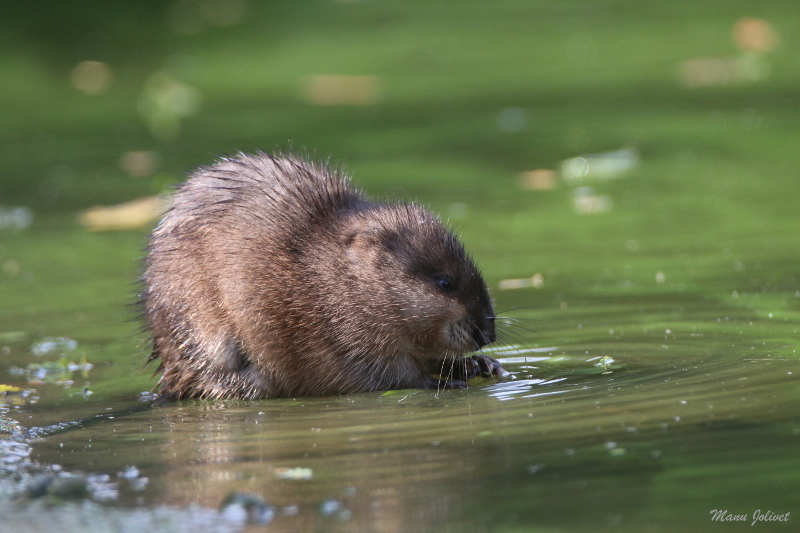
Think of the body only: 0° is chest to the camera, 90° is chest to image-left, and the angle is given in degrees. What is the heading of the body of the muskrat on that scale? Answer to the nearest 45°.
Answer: approximately 270°
